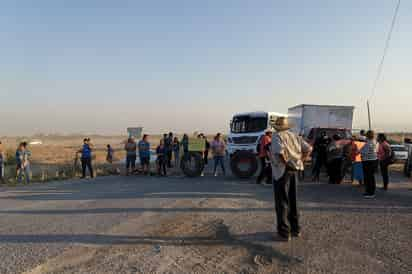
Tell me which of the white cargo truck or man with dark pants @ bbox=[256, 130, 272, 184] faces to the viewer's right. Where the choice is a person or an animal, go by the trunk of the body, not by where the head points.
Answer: the man with dark pants

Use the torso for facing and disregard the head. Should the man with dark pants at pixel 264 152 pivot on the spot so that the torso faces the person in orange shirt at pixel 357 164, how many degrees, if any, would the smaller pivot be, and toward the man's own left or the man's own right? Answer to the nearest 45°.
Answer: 0° — they already face them

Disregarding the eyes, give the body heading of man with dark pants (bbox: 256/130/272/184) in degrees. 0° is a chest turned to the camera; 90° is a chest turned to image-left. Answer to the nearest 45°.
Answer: approximately 270°

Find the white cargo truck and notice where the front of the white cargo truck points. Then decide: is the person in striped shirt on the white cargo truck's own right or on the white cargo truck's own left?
on the white cargo truck's own left

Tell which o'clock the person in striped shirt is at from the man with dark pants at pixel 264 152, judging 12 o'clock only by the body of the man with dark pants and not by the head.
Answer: The person in striped shirt is roughly at 1 o'clock from the man with dark pants.
